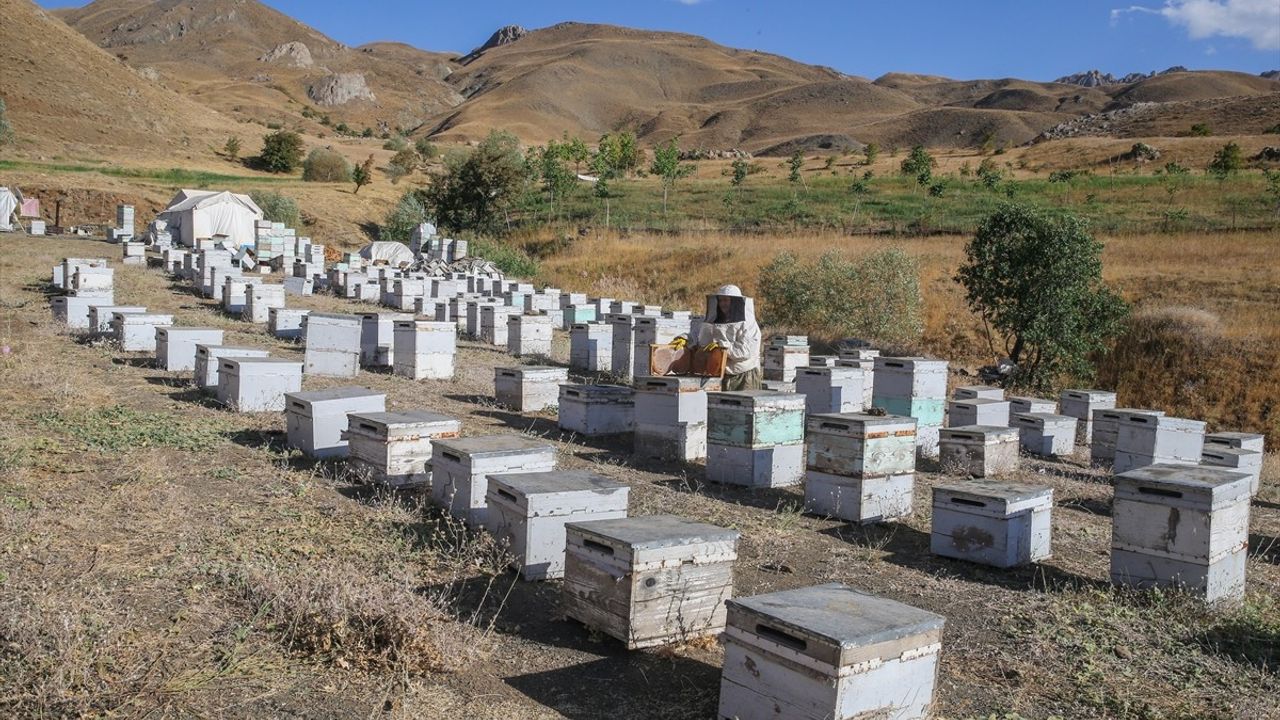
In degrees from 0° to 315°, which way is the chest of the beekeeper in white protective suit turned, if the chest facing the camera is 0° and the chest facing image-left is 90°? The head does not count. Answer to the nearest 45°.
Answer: approximately 45°

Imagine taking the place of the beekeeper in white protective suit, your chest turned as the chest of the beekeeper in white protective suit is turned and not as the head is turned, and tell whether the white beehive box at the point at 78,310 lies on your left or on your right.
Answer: on your right

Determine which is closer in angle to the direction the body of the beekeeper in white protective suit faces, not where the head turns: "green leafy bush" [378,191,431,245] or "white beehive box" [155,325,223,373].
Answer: the white beehive box

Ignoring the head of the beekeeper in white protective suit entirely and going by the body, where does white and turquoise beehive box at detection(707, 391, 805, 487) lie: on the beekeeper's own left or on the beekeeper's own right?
on the beekeeper's own left

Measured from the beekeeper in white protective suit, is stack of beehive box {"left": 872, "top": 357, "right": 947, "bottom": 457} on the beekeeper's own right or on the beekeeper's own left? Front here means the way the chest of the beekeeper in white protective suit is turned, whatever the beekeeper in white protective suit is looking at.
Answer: on the beekeeper's own left

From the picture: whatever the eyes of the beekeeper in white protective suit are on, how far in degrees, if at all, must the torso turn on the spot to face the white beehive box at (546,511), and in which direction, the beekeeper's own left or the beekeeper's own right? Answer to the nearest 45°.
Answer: approximately 45° to the beekeeper's own left

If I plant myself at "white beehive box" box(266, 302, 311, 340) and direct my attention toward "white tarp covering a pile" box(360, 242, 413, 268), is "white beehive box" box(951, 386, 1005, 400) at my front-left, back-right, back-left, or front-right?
back-right

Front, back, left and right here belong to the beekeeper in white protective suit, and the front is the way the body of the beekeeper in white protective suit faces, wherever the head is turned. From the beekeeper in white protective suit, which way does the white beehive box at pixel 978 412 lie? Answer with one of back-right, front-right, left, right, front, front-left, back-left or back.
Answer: back-left

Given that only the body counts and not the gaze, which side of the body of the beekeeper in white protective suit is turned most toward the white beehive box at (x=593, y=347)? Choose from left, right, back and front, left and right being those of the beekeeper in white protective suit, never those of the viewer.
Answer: right

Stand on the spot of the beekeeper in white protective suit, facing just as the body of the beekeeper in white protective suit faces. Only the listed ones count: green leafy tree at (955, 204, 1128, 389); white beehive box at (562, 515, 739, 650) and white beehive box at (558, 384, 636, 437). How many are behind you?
1
